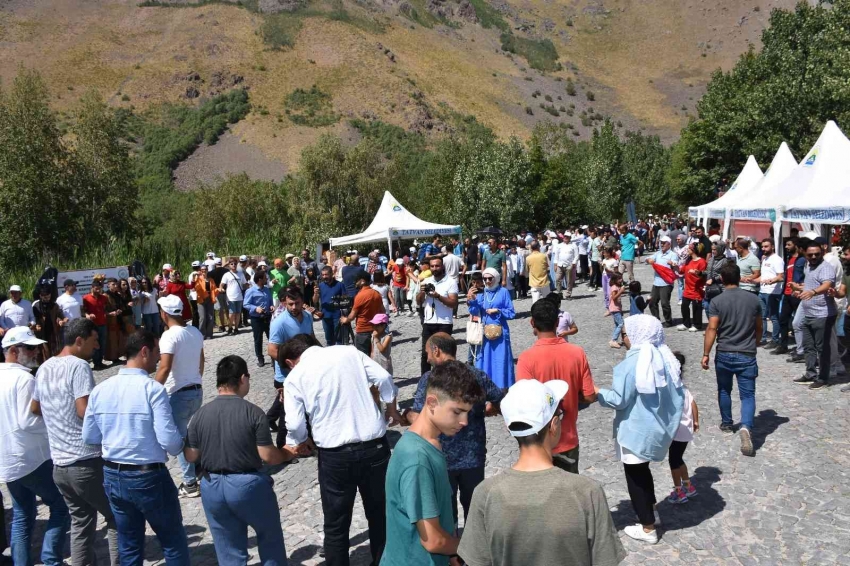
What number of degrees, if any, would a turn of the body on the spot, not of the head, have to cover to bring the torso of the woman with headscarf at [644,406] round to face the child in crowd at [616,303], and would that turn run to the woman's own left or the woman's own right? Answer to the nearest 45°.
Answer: approximately 45° to the woman's own right

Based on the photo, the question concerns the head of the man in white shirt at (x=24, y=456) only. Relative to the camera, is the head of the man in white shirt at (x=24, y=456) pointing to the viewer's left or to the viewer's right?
to the viewer's right

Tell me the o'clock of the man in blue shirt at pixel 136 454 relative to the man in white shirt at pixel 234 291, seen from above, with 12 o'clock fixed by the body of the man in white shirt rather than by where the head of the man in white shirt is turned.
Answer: The man in blue shirt is roughly at 12 o'clock from the man in white shirt.

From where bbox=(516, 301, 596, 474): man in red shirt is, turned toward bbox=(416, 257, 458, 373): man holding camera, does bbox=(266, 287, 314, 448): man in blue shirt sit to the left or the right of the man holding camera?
left

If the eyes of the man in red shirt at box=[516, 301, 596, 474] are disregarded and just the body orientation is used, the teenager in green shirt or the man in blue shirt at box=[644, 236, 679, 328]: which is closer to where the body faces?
the man in blue shirt

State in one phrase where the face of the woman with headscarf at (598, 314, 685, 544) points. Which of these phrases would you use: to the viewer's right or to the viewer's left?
to the viewer's left

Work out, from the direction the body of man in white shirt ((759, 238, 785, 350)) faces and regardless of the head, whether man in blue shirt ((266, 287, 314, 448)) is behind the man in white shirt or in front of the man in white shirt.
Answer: in front

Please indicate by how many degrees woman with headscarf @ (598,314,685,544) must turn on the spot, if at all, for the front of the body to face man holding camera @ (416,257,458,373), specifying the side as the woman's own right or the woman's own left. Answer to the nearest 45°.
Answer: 0° — they already face them

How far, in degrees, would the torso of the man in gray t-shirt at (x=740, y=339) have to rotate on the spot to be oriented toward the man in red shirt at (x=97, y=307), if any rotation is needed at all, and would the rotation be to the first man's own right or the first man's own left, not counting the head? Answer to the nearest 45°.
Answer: approximately 90° to the first man's own left

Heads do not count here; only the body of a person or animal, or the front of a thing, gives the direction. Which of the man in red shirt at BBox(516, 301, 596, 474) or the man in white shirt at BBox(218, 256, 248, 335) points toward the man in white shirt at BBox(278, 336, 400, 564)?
the man in white shirt at BBox(218, 256, 248, 335)

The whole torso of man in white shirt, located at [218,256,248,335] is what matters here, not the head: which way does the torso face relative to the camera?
toward the camera

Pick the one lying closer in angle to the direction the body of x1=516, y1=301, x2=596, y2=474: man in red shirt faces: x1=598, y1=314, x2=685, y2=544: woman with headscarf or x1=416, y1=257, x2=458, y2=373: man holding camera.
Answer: the man holding camera

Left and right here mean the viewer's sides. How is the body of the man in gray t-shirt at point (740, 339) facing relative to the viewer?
facing away from the viewer

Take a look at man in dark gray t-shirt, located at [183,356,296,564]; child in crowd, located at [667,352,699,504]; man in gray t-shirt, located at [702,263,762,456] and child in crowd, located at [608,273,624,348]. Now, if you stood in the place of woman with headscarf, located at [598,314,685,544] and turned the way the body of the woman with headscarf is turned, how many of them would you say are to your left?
1
